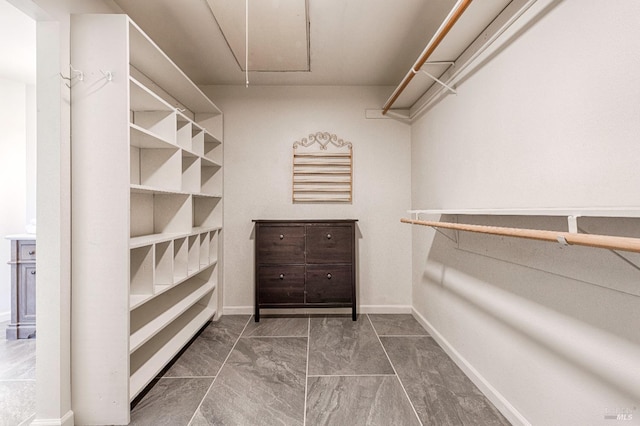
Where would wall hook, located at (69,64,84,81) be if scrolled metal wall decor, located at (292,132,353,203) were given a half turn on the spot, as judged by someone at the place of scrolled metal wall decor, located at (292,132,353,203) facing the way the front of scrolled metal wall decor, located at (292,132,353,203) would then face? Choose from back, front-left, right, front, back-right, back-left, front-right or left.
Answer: back-left

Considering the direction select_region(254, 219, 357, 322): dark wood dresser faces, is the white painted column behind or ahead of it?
ahead

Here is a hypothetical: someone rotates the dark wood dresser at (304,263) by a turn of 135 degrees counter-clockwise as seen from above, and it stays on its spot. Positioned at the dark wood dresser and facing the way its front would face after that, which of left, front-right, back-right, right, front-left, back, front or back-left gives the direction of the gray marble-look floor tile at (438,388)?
right

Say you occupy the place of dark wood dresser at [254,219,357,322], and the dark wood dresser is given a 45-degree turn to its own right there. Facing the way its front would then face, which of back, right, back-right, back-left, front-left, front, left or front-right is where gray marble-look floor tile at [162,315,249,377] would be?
front

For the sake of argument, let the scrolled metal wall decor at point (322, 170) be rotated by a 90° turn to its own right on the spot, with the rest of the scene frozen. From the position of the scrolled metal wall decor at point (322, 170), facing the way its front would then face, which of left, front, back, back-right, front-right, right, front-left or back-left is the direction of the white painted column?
front-left

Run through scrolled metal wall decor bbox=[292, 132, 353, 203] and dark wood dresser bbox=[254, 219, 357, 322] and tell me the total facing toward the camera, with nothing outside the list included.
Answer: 2

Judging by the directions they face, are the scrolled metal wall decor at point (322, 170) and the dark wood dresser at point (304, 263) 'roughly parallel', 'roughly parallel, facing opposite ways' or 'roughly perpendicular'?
roughly parallel

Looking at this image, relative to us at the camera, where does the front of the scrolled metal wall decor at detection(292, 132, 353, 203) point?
facing the viewer

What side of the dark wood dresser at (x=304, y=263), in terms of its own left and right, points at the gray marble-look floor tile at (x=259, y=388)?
front

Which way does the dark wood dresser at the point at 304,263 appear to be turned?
toward the camera

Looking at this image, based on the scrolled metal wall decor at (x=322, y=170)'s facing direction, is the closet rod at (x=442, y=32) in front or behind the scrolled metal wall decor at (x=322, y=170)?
in front
